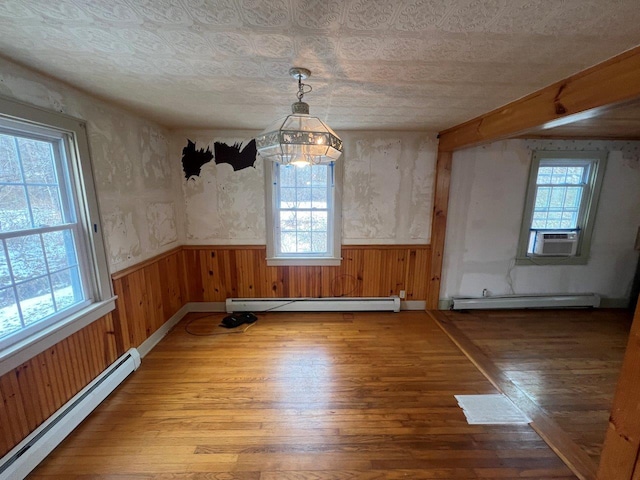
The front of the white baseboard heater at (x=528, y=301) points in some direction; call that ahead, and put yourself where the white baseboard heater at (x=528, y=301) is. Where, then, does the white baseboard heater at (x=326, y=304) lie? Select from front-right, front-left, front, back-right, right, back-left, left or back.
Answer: front-right

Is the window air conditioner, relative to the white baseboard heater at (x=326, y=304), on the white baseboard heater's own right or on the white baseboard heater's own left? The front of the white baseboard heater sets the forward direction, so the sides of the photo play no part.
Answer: on the white baseboard heater's own left

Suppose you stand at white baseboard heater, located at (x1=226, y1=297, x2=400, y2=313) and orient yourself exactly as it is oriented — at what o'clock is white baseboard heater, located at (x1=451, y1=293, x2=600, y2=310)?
white baseboard heater, located at (x1=451, y1=293, x2=600, y2=310) is roughly at 9 o'clock from white baseboard heater, located at (x1=226, y1=297, x2=400, y2=313).

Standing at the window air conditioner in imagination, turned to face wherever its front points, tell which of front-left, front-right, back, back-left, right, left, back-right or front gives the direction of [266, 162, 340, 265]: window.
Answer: front-right

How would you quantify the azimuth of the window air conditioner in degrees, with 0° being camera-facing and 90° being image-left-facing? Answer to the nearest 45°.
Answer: approximately 0°

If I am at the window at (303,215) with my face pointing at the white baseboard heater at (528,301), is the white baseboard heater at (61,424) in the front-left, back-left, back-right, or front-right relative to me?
back-right

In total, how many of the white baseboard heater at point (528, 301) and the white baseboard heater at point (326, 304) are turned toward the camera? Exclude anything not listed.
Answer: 2

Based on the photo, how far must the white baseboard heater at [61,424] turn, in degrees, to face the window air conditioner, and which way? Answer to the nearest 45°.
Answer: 0° — it already faces it

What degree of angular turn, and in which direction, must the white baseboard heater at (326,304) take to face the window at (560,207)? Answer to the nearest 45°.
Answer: approximately 90° to its left

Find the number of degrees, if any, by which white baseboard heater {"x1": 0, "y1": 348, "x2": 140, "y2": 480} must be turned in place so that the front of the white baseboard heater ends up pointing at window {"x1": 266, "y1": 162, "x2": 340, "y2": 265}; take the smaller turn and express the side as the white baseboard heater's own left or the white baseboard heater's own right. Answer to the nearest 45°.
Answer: approximately 45° to the white baseboard heater's own left

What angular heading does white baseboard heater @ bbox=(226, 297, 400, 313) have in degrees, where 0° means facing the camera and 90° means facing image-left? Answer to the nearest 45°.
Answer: approximately 0°
